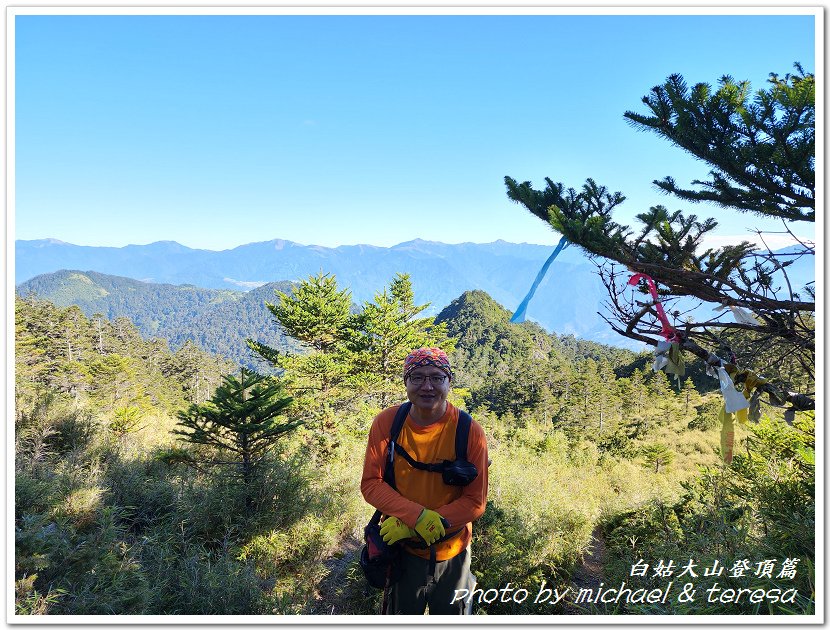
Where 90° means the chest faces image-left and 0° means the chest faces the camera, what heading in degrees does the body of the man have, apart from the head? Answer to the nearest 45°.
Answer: approximately 0°

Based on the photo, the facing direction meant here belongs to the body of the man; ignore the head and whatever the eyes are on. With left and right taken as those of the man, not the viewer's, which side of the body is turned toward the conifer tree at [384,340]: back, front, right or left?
back

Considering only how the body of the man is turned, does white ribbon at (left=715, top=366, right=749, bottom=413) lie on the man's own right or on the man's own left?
on the man's own left

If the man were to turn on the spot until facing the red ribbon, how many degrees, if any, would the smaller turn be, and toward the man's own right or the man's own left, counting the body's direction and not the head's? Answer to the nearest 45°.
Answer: approximately 135° to the man's own left
